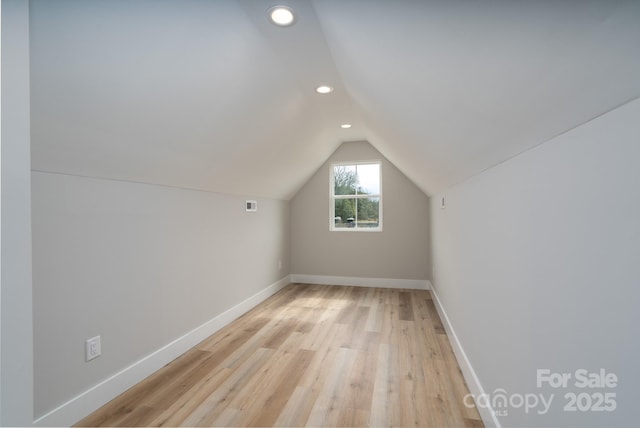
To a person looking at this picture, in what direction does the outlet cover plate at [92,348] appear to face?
facing the viewer and to the right of the viewer
